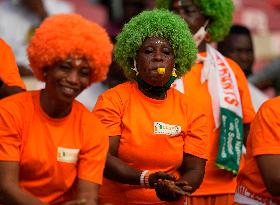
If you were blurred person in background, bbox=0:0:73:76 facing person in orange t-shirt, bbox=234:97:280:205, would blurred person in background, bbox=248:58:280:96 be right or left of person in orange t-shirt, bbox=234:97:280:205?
left

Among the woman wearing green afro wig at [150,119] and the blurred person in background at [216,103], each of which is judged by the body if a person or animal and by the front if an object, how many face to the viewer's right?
0

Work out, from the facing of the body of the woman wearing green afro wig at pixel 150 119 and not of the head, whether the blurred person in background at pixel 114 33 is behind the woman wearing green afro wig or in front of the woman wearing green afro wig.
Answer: behind

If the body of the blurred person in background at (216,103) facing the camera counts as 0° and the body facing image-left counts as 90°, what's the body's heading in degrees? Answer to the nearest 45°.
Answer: approximately 45°

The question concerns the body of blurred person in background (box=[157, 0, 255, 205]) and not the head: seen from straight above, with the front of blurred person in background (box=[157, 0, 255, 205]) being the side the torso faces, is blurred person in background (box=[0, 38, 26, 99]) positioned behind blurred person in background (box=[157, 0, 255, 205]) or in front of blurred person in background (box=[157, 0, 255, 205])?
in front

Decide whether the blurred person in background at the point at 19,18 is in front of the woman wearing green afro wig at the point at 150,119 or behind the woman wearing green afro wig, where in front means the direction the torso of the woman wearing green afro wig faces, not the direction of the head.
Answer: behind

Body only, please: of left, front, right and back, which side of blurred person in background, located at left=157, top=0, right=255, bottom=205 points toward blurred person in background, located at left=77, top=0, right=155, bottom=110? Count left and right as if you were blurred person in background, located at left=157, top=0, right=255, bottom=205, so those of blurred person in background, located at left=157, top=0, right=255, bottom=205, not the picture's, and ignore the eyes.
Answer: right

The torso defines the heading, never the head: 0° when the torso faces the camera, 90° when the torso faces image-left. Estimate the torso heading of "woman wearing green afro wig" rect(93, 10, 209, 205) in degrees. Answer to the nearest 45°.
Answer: approximately 0°

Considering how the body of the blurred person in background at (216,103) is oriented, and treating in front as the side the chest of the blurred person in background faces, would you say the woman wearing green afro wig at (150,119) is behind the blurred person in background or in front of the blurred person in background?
in front

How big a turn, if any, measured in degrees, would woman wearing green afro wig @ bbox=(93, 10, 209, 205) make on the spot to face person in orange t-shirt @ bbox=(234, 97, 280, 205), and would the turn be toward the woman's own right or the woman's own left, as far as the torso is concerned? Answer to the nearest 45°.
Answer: approximately 90° to the woman's own left
